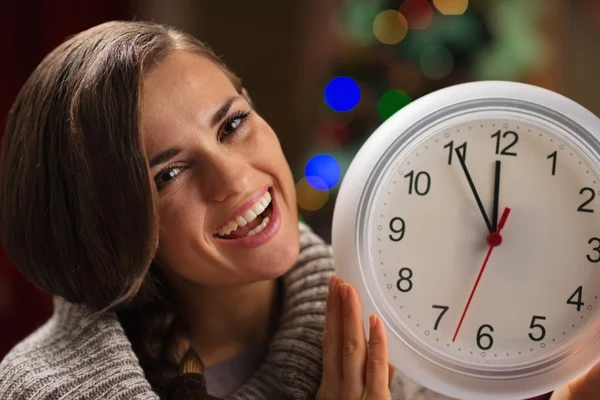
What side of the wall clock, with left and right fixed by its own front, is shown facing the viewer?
front

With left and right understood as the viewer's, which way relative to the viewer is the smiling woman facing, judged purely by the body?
facing the viewer and to the right of the viewer
